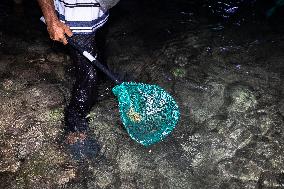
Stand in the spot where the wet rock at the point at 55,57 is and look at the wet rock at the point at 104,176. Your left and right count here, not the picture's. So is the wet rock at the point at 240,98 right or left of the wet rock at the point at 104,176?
left

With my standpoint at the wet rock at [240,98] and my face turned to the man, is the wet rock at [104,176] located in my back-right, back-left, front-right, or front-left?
front-left

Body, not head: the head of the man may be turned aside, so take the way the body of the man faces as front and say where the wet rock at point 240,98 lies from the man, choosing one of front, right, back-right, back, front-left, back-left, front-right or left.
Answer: front-left

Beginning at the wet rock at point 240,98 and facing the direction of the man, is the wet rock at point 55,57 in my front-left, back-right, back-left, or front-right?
front-right

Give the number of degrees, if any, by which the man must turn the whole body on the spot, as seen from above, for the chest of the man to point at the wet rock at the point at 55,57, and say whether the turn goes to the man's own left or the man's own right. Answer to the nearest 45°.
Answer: approximately 135° to the man's own left

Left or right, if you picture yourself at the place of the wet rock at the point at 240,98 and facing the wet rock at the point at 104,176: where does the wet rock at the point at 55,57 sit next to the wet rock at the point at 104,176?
right

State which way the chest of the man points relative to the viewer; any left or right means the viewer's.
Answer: facing the viewer and to the right of the viewer
